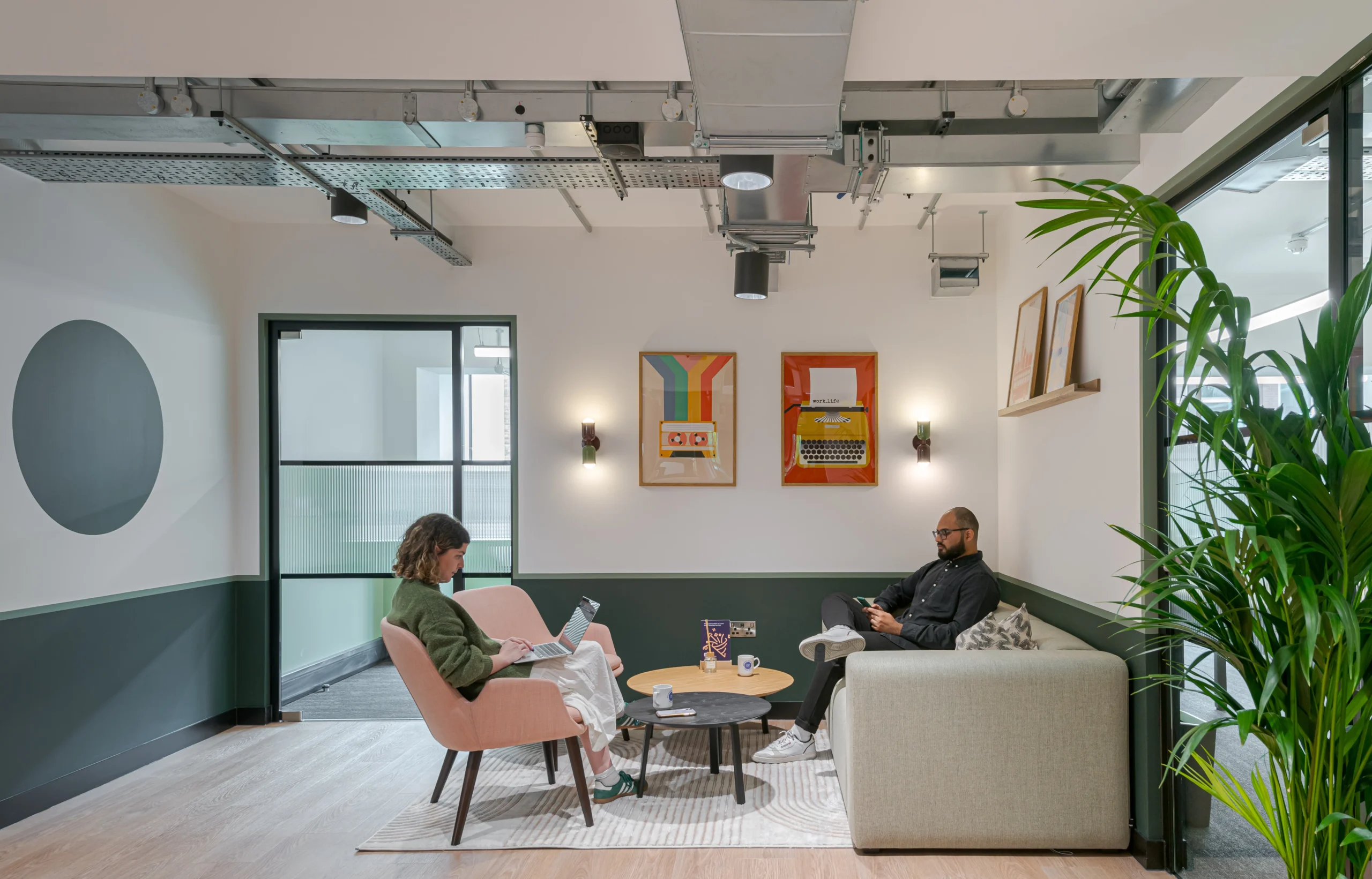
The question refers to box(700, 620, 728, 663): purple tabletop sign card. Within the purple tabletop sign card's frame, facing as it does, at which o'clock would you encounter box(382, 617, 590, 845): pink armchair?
The pink armchair is roughly at 1 o'clock from the purple tabletop sign card.

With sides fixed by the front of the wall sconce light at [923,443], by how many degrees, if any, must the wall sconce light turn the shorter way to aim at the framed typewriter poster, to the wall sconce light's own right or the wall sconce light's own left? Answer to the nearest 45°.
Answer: approximately 90° to the wall sconce light's own right

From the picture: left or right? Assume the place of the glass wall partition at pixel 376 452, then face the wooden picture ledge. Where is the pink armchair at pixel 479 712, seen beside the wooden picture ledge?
right

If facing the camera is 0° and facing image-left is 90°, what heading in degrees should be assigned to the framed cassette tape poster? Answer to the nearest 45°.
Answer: approximately 0°

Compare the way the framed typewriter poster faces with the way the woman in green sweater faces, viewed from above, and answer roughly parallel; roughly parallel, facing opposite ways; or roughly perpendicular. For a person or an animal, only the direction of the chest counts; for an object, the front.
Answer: roughly perpendicular

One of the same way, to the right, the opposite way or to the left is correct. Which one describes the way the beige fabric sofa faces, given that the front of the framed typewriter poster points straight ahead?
to the right

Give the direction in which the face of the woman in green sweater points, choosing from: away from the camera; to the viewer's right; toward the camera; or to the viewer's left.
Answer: to the viewer's right

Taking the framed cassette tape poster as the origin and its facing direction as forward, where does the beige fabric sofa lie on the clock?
The beige fabric sofa is roughly at 11 o'clock from the framed cassette tape poster.

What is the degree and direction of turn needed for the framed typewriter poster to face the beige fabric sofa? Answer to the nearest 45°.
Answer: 0° — it already faces it

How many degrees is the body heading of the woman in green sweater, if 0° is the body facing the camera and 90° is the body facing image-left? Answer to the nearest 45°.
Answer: approximately 270°
